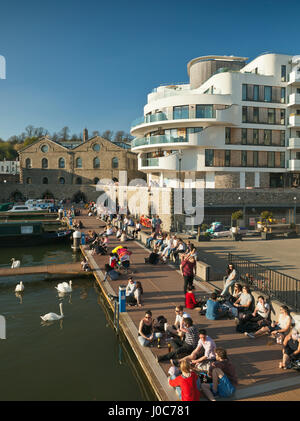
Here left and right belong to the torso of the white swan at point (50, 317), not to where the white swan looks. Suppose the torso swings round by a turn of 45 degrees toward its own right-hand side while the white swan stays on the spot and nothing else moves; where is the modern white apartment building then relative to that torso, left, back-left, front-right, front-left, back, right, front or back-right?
left

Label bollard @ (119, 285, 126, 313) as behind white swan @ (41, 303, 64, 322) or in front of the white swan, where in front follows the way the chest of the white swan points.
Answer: in front

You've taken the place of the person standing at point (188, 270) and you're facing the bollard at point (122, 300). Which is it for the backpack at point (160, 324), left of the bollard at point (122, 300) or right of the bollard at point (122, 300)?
left

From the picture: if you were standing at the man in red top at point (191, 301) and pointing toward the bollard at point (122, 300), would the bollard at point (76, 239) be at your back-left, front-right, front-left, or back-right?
front-right

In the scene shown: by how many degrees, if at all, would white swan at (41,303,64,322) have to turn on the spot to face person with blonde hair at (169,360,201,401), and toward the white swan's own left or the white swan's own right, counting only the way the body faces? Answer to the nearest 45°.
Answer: approximately 90° to the white swan's own right

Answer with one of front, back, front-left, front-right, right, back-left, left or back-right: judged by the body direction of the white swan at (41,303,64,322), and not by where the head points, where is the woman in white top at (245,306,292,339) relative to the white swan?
front-right

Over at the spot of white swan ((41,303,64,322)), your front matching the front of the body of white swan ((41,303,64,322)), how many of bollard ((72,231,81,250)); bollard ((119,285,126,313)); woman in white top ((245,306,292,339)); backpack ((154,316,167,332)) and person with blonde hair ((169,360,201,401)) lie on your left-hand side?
1

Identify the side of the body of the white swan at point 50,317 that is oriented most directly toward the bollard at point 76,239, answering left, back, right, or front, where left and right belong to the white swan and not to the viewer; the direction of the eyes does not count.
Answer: left

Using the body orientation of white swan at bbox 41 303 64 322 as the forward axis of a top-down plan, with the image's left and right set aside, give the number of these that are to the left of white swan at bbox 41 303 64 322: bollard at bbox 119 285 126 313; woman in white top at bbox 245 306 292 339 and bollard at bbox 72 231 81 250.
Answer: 1
